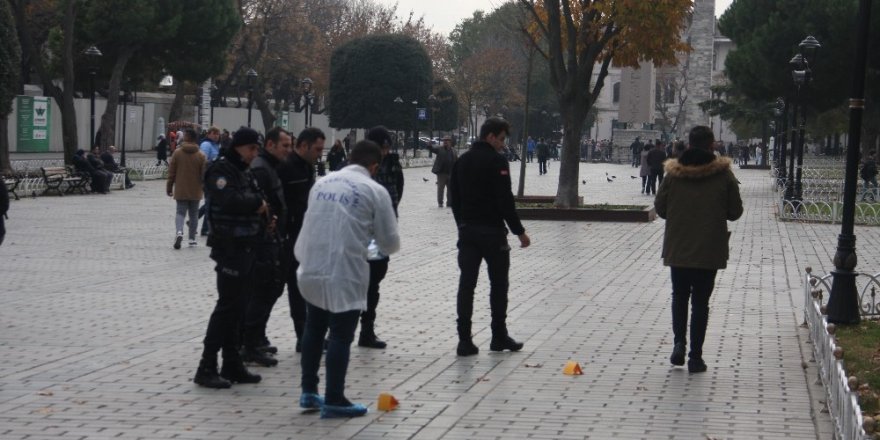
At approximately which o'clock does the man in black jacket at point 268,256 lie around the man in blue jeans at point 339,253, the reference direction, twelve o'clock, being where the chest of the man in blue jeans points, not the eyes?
The man in black jacket is roughly at 10 o'clock from the man in blue jeans.

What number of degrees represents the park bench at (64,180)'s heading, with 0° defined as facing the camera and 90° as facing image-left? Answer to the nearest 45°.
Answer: approximately 315°

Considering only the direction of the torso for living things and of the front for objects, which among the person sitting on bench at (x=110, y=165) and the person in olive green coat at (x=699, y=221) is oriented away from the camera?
the person in olive green coat

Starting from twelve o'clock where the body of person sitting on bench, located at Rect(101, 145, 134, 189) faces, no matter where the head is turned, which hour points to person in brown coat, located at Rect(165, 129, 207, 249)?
The person in brown coat is roughly at 3 o'clock from the person sitting on bench.

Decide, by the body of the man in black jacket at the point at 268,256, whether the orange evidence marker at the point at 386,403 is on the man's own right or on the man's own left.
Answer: on the man's own right

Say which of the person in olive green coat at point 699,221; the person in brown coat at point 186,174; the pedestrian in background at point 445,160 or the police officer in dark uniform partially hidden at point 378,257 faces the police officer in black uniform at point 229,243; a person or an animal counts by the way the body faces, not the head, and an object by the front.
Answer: the pedestrian in background at point 445,160

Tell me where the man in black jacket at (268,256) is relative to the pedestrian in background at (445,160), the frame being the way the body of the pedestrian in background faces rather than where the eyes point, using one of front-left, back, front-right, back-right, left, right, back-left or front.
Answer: front

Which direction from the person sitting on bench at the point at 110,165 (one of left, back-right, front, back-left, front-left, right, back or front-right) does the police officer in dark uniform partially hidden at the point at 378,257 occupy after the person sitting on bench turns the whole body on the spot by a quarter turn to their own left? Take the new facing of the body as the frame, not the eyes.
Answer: back

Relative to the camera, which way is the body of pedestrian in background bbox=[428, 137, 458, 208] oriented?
toward the camera

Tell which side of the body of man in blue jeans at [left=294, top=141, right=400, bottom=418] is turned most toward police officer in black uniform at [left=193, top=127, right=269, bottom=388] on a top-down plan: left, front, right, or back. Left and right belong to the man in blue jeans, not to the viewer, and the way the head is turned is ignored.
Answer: left

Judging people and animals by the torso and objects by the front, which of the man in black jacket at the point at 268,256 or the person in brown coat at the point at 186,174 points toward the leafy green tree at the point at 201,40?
the person in brown coat

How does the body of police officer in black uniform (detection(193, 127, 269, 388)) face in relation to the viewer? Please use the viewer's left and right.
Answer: facing to the right of the viewer

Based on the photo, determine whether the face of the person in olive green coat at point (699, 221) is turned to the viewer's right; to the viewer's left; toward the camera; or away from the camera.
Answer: away from the camera

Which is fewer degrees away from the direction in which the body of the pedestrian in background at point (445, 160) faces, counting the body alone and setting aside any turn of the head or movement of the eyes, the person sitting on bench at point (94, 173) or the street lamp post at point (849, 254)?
the street lamp post

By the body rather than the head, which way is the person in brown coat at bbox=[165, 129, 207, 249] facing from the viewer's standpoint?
away from the camera

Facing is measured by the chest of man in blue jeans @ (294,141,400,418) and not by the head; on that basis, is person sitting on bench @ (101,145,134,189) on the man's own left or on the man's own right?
on the man's own left

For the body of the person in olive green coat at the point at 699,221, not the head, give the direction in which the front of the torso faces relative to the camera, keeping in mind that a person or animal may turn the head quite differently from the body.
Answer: away from the camera
